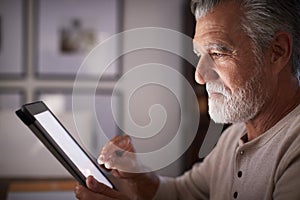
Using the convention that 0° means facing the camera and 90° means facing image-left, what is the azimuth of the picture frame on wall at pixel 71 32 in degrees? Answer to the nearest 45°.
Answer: approximately 0°

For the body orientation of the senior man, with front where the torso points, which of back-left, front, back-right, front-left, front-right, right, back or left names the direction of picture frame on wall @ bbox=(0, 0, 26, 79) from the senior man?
right

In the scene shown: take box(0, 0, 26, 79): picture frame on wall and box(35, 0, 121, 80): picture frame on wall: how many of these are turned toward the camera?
2

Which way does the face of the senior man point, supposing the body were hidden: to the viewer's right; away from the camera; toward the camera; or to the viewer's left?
to the viewer's left

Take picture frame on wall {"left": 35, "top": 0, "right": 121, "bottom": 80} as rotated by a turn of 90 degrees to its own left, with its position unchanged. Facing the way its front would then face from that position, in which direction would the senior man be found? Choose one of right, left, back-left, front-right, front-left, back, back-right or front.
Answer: right

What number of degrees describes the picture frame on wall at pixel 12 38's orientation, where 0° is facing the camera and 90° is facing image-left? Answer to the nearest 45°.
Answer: approximately 0°

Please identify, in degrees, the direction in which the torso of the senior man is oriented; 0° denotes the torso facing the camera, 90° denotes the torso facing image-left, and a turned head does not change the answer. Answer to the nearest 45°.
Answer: approximately 45°
